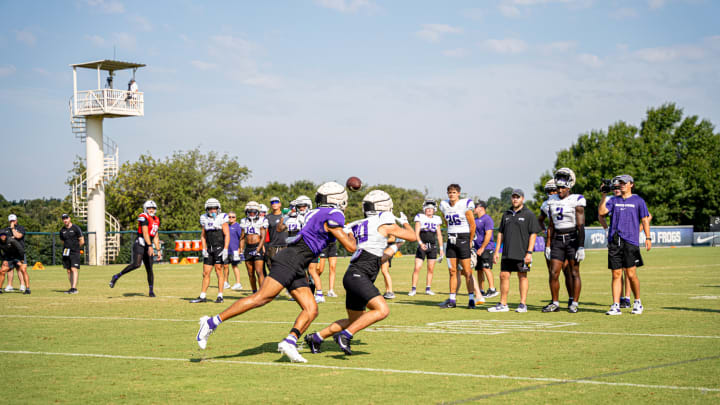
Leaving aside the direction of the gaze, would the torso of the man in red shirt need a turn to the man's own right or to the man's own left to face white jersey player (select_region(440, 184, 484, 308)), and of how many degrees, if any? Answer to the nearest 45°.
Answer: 0° — they already face them

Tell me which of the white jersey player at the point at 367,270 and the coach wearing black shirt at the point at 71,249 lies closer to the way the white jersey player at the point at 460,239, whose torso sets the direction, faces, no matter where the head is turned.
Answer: the white jersey player

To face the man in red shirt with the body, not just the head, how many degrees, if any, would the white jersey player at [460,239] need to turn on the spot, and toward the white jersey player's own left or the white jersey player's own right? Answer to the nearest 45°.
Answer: approximately 45° to the white jersey player's own right

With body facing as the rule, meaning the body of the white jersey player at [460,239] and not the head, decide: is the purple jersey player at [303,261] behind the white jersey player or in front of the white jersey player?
in front

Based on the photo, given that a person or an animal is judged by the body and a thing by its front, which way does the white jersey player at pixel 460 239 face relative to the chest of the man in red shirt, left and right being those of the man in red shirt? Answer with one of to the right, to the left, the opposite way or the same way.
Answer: to the right

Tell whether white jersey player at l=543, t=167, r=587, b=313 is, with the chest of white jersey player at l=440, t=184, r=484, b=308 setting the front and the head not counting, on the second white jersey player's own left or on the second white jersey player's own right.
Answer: on the second white jersey player's own left

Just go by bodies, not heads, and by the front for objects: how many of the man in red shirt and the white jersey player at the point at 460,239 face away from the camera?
0

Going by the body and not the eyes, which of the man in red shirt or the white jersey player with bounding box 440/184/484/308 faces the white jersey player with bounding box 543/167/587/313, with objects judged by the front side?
the man in red shirt

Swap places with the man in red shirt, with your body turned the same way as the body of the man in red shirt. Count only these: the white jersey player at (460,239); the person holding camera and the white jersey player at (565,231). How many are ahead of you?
3

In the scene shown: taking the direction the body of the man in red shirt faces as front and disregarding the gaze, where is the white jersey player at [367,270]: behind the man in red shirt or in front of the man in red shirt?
in front

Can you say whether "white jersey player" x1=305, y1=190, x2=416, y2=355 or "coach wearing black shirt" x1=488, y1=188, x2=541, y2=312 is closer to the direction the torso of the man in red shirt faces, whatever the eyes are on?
the coach wearing black shirt

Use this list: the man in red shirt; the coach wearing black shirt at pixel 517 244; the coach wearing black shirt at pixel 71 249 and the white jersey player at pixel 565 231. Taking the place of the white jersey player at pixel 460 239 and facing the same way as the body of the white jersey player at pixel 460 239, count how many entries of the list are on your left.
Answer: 2

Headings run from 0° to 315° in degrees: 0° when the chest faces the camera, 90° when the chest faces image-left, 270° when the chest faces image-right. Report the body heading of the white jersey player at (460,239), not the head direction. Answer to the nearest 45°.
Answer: approximately 45°
